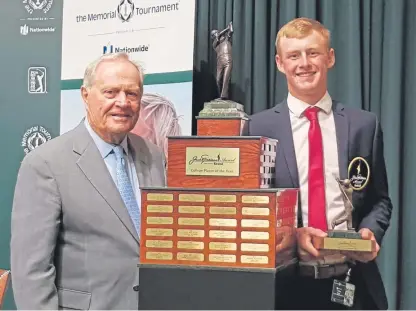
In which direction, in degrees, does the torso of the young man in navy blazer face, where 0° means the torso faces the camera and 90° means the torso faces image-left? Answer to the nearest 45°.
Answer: approximately 0°

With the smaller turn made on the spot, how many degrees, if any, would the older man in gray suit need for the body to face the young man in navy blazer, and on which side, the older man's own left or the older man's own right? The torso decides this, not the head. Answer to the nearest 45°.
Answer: approximately 45° to the older man's own left

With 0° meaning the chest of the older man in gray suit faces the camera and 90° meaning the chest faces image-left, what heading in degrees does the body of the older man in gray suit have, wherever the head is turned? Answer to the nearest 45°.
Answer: approximately 315°

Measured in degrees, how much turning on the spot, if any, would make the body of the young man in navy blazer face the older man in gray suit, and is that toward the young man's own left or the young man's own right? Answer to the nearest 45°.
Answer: approximately 90° to the young man's own right
